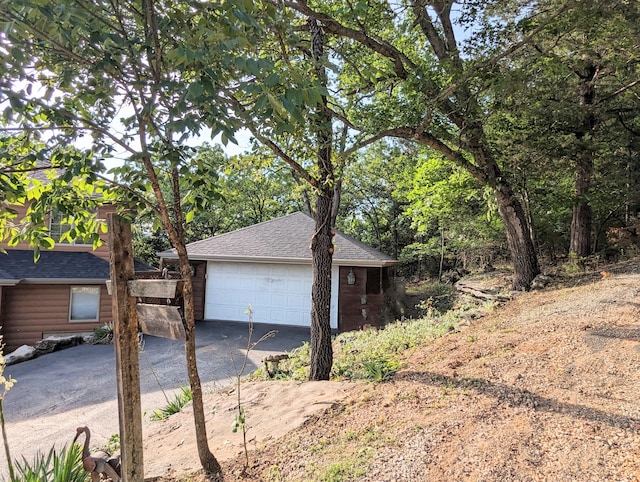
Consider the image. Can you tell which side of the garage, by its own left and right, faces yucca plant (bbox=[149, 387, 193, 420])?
front

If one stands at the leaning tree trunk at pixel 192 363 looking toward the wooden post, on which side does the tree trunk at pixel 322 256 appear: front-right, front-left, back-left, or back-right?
back-right

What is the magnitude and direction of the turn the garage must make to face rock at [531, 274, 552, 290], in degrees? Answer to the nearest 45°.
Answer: approximately 45° to its left

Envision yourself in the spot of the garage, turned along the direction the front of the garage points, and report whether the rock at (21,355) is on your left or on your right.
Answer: on your right

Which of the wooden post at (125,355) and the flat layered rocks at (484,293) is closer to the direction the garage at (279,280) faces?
the wooden post

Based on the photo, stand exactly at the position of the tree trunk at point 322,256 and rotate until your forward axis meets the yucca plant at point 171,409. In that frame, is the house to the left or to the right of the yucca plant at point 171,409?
right

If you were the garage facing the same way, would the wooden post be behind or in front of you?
in front

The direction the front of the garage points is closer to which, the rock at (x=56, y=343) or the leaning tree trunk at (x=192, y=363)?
the leaning tree trunk

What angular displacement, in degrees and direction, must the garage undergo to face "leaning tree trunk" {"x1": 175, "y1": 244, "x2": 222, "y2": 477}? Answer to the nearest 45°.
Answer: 0° — it already faces it

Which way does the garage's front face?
toward the camera

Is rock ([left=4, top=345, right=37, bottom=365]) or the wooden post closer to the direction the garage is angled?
the wooden post

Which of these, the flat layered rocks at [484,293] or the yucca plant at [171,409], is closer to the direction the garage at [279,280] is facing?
the yucca plant

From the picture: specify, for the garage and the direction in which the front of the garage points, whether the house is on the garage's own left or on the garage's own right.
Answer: on the garage's own right

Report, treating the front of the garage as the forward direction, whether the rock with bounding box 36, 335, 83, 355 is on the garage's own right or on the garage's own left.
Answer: on the garage's own right

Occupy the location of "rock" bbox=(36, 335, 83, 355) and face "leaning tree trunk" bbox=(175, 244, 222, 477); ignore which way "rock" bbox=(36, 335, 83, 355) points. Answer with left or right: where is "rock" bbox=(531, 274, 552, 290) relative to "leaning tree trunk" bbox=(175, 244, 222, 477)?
left
